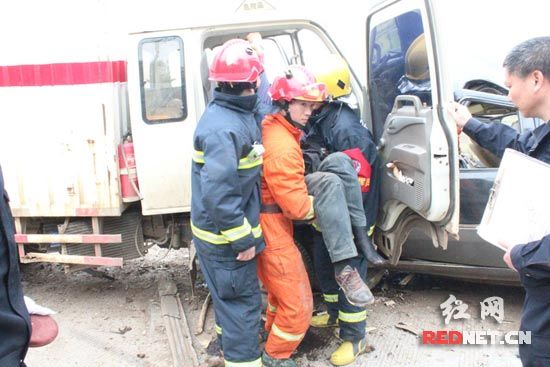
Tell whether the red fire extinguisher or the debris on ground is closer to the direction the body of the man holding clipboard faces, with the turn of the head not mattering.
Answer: the red fire extinguisher

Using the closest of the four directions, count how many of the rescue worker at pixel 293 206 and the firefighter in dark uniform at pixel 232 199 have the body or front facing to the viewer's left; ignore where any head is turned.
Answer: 0

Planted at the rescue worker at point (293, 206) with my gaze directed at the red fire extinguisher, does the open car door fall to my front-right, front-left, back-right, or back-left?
back-right

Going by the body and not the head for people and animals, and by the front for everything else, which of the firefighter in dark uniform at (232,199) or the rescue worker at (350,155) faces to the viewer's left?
the rescue worker

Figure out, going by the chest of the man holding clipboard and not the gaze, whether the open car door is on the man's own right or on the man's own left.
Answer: on the man's own right

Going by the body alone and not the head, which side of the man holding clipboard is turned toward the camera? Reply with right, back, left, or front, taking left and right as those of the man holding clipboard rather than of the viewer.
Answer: left

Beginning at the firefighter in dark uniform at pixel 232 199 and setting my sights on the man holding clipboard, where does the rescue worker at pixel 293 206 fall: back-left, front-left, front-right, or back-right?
front-left

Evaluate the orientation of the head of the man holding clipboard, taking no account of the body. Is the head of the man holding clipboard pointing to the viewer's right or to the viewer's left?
to the viewer's left

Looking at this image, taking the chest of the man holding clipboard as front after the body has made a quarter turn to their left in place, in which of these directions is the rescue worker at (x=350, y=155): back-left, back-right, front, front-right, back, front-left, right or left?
back-right
